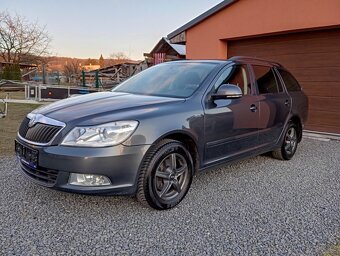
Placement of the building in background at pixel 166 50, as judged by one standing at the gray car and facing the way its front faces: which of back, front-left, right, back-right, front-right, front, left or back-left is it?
back-right

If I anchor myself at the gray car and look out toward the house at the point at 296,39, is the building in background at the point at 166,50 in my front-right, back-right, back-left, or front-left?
front-left

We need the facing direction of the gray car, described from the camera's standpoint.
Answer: facing the viewer and to the left of the viewer

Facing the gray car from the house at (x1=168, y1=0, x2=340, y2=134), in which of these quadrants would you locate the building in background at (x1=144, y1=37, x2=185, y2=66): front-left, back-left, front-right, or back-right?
back-right

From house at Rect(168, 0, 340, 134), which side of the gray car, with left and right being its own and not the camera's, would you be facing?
back
